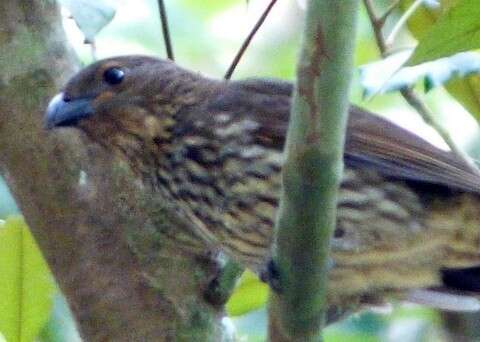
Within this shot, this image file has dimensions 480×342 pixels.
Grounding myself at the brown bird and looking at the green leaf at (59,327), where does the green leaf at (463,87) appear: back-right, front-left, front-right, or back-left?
back-right

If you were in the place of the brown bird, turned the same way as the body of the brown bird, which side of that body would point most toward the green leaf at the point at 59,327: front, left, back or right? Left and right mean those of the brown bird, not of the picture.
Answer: front

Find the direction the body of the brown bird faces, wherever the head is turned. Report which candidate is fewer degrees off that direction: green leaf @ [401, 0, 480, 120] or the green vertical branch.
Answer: the green vertical branch

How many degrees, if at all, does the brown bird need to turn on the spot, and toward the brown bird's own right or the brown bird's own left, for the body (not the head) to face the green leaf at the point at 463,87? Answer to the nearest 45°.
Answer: approximately 135° to the brown bird's own right

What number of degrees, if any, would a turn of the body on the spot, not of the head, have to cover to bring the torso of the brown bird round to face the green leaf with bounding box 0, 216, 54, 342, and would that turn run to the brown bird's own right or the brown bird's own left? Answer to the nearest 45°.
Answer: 0° — it already faces it

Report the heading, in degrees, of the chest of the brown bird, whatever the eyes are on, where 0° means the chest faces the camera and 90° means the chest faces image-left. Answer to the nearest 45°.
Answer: approximately 90°

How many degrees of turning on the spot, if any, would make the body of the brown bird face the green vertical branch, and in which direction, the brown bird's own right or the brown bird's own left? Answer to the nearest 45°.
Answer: approximately 90° to the brown bird's own left
